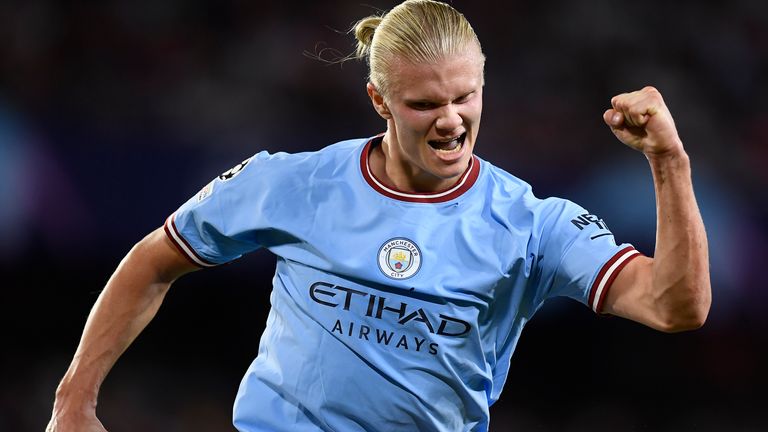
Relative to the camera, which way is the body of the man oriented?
toward the camera
